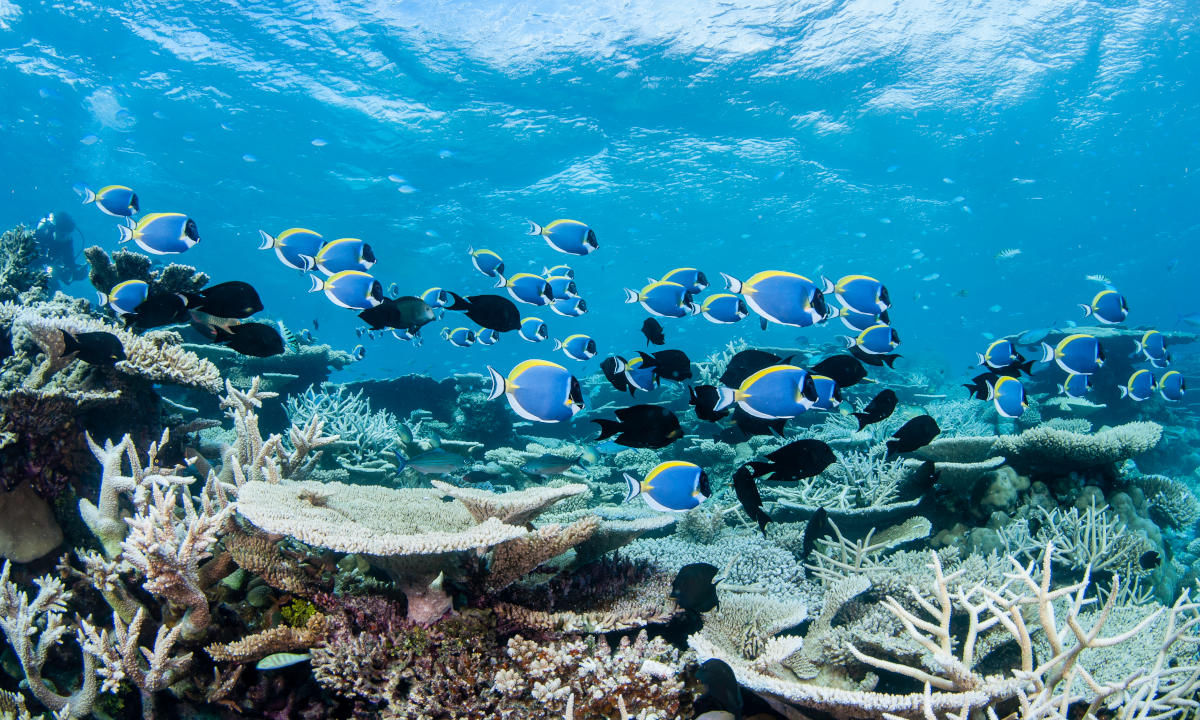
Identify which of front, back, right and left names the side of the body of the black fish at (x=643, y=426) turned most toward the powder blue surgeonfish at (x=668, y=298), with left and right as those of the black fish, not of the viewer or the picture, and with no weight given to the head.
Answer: left

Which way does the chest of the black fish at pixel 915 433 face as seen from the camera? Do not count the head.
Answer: to the viewer's right

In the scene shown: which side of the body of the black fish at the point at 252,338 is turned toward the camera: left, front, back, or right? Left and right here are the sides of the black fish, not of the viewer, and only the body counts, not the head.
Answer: right

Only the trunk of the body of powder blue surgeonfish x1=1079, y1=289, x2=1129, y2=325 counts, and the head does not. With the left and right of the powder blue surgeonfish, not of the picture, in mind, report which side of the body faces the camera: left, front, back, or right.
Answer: right

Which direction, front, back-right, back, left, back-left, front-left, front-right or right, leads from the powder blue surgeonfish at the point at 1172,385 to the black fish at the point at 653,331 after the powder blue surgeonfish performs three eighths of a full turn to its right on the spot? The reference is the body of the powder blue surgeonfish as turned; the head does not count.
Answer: front

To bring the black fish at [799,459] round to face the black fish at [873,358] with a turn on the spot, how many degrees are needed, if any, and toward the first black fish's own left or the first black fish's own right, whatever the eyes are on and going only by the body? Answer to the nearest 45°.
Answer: approximately 90° to the first black fish's own left

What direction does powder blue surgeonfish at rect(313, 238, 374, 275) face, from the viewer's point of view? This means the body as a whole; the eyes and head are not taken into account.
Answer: to the viewer's right

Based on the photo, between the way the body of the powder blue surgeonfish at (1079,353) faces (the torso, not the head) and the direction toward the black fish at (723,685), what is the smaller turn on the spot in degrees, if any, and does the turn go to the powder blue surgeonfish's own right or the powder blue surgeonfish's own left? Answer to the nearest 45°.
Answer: approximately 90° to the powder blue surgeonfish's own right
